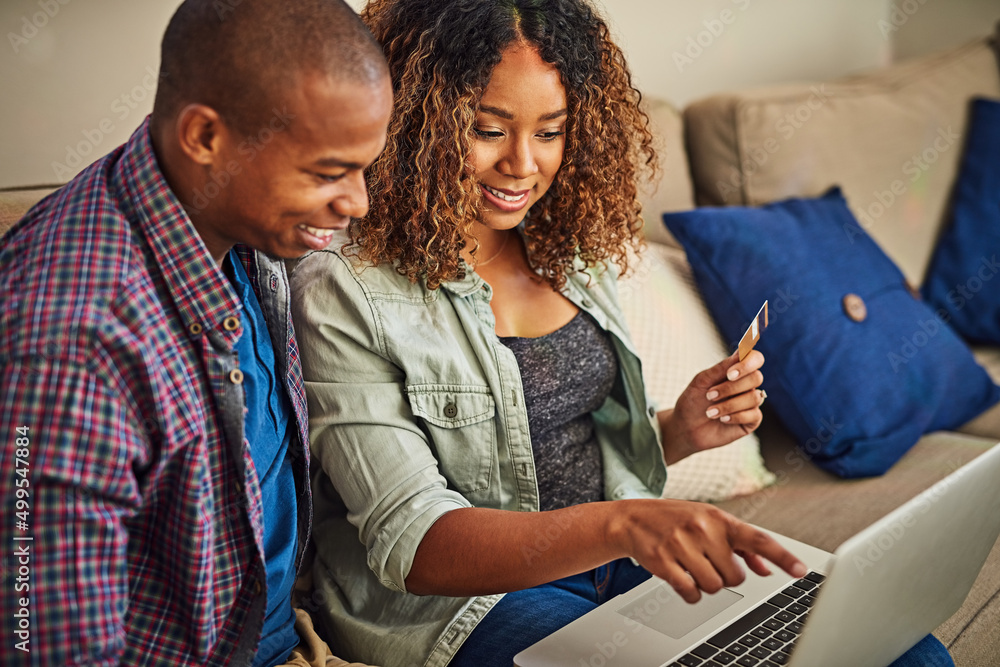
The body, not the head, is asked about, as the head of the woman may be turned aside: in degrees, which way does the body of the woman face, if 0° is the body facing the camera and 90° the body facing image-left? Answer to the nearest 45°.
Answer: approximately 315°

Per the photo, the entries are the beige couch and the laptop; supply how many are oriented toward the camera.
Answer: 1

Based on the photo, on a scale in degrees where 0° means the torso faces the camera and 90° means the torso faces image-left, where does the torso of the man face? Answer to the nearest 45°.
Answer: approximately 315°

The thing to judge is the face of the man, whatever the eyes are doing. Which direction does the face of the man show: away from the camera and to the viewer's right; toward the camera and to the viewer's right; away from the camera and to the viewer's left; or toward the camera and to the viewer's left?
toward the camera and to the viewer's right
